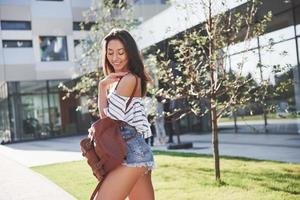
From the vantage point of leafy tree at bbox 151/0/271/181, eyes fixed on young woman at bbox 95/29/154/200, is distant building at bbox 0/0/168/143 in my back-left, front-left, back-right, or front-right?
back-right

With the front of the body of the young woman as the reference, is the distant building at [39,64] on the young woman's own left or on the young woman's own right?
on the young woman's own right
